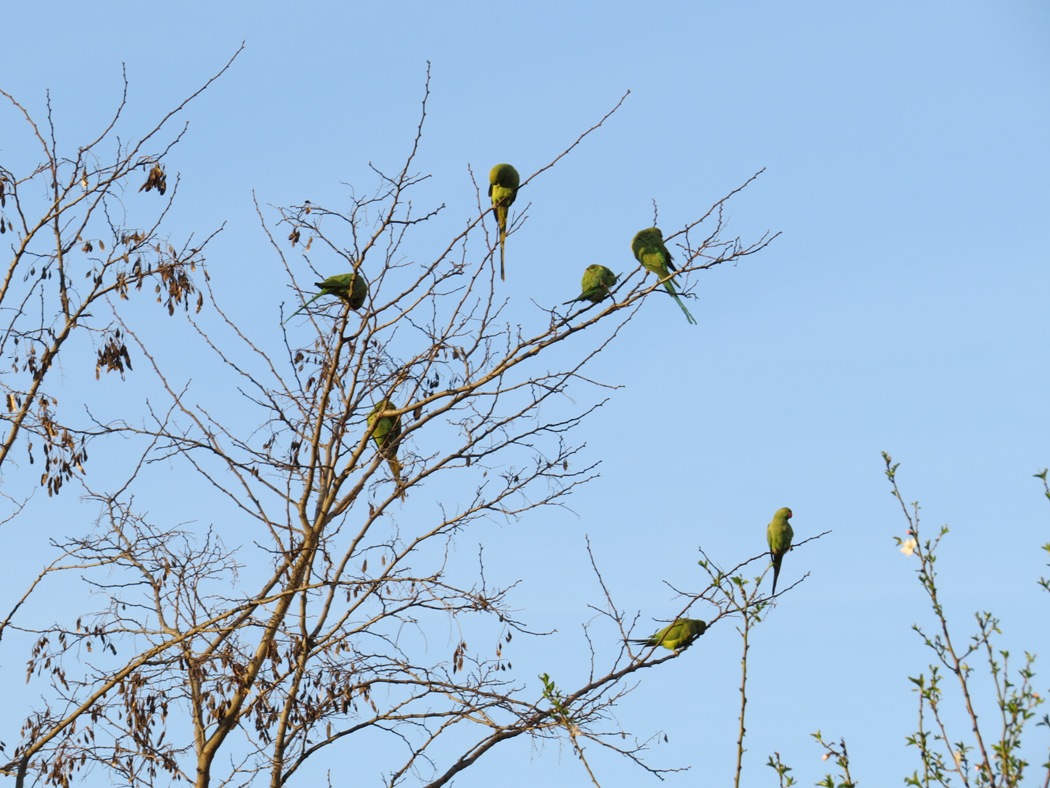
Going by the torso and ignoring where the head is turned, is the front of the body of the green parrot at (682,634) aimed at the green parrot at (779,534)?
yes

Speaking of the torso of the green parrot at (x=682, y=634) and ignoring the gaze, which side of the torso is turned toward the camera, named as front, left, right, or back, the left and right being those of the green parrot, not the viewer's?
right

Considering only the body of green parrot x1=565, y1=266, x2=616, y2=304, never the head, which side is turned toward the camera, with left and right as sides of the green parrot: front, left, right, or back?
right

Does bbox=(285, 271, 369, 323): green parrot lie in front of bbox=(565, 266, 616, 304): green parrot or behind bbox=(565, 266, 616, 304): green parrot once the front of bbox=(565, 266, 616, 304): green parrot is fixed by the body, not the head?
behind

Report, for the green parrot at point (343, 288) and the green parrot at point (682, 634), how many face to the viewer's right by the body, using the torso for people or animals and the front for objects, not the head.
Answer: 2

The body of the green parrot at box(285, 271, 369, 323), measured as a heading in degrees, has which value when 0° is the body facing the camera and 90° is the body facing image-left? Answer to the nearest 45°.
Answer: approximately 270°
